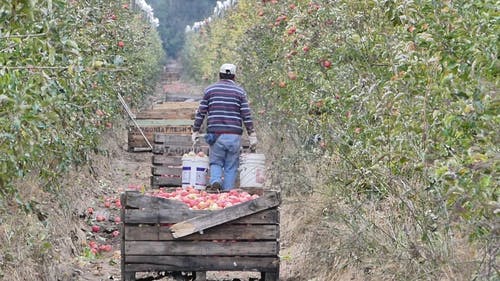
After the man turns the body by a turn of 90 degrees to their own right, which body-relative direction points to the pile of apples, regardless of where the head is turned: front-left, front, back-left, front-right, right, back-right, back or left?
right

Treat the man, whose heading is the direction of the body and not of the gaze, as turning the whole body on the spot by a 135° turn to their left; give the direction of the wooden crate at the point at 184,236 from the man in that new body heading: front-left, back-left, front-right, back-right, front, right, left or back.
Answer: front-left

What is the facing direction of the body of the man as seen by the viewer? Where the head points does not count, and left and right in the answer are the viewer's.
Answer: facing away from the viewer

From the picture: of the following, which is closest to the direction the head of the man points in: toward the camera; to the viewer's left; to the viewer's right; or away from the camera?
away from the camera

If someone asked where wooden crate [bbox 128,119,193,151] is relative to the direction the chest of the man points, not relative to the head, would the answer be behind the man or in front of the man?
in front
